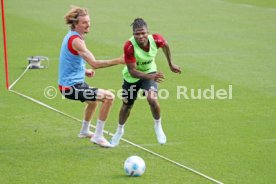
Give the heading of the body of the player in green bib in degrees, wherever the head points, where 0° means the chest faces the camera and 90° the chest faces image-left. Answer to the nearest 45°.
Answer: approximately 0°
